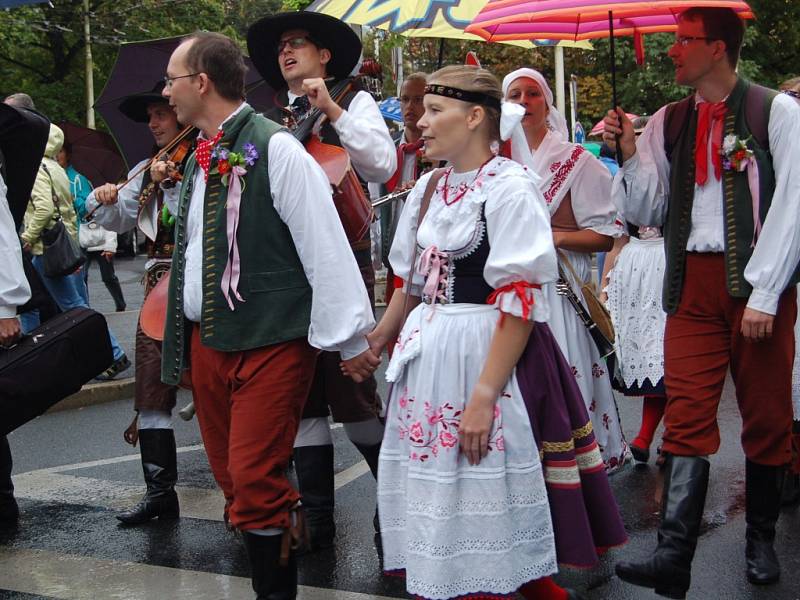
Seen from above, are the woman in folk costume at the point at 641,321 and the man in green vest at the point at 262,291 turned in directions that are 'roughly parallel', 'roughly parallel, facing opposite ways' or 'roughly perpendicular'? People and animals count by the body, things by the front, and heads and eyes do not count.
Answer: roughly parallel

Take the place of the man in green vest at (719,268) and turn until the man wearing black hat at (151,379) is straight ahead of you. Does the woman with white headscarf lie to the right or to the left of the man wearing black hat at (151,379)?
right

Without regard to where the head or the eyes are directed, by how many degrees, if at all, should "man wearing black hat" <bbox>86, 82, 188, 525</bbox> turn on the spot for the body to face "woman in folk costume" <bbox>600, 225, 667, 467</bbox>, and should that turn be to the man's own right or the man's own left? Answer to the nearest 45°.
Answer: approximately 135° to the man's own left

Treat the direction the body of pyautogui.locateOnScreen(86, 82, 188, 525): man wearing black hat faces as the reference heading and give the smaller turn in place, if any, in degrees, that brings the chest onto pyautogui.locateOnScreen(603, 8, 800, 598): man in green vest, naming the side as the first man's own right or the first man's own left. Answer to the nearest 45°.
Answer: approximately 90° to the first man's own left

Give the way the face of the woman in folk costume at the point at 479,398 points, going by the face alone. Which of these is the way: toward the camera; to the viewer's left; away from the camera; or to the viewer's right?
to the viewer's left

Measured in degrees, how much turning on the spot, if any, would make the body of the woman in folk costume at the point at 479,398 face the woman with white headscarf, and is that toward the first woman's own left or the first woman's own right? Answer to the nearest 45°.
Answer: approximately 135° to the first woman's own right

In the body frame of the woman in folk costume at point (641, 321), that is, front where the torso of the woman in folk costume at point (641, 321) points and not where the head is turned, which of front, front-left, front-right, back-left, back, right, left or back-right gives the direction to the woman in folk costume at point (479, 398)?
front-left

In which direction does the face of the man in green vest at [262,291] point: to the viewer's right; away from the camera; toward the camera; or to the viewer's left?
to the viewer's left

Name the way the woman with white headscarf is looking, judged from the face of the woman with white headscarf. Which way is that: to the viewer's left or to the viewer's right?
to the viewer's left

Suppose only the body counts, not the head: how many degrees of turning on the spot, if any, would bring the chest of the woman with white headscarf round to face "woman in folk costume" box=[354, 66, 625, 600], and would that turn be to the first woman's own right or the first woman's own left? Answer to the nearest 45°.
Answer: approximately 45° to the first woman's own left

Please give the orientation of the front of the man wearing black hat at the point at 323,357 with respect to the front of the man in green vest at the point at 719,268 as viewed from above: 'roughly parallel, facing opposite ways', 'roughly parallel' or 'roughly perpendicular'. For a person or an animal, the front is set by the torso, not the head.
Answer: roughly parallel

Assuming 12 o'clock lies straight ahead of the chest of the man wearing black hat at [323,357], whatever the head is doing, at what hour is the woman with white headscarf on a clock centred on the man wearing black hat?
The woman with white headscarf is roughly at 7 o'clock from the man wearing black hat.

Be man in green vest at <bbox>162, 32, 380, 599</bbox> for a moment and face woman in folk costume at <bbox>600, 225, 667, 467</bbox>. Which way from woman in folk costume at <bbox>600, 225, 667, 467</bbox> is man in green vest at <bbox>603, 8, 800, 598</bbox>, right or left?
right

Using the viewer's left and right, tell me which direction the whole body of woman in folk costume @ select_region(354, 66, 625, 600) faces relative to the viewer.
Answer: facing the viewer and to the left of the viewer

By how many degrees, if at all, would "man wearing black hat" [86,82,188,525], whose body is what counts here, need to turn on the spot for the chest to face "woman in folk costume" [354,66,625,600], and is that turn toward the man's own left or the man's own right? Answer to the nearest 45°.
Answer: approximately 90° to the man's own left

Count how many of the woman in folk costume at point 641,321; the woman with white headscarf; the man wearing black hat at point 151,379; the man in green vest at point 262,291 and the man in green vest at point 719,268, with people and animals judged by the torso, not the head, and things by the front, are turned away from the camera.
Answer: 0

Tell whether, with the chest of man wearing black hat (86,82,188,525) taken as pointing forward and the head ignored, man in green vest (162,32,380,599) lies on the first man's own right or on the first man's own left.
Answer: on the first man's own left
